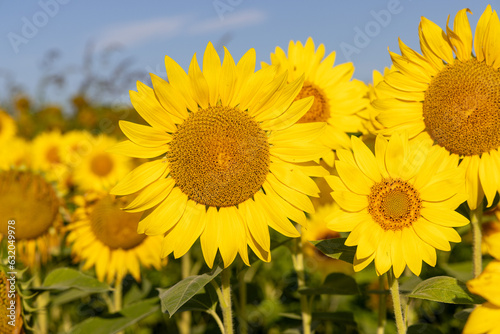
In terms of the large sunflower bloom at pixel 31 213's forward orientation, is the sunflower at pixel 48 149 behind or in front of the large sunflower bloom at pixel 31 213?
behind

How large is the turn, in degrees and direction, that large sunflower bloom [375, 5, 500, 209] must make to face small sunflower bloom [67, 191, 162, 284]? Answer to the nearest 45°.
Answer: approximately 90° to its right

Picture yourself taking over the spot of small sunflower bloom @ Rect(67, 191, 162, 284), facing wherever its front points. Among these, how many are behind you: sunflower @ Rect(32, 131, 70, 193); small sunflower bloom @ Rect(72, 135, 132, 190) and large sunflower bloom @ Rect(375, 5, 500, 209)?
2

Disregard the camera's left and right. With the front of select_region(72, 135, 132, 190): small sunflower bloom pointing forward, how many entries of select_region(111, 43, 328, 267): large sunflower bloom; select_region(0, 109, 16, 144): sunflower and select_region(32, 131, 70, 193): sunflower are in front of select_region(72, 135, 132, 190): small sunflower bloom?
1

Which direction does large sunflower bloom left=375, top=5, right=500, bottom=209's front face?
toward the camera

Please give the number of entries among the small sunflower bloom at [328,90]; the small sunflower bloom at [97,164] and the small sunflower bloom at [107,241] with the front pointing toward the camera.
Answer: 3

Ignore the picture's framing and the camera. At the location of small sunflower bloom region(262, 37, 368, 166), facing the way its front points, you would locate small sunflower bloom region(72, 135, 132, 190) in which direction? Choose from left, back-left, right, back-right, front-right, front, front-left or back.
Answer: back-right

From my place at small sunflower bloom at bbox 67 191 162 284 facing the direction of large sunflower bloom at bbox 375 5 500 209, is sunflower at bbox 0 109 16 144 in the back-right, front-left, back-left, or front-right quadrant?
back-left

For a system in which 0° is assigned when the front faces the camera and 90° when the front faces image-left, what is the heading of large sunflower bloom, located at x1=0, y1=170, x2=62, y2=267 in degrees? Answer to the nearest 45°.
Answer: approximately 0°

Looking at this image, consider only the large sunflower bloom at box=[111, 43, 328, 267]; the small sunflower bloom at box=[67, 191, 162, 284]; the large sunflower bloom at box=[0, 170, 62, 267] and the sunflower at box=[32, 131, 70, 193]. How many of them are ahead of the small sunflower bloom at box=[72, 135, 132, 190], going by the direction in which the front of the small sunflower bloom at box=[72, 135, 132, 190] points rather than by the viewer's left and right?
3

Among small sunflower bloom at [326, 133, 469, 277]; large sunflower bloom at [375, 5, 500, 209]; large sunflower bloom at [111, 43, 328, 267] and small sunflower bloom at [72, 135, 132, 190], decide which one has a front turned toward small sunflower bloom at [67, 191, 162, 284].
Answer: small sunflower bloom at [72, 135, 132, 190]

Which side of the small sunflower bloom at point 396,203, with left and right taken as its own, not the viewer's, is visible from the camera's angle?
front

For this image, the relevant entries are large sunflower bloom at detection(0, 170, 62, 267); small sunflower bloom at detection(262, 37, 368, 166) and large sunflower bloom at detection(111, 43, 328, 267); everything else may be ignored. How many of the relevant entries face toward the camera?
3
